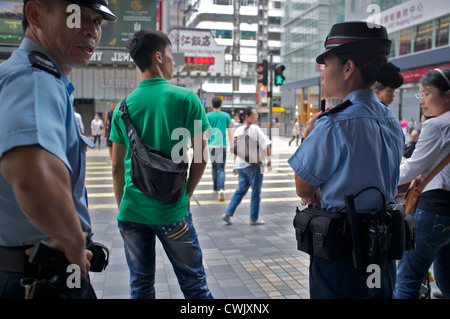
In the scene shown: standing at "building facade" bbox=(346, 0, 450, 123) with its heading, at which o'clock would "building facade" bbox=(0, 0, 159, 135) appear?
"building facade" bbox=(0, 0, 159, 135) is roughly at 12 o'clock from "building facade" bbox=(346, 0, 450, 123).

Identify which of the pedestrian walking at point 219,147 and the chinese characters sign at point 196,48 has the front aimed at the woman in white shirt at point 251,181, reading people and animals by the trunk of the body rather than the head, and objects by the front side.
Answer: the chinese characters sign

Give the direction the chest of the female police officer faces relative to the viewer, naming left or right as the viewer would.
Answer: facing away from the viewer and to the left of the viewer

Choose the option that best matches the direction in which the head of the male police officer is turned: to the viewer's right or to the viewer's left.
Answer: to the viewer's right

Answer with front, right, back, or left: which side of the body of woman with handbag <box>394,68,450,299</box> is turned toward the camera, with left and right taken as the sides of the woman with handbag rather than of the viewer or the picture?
left

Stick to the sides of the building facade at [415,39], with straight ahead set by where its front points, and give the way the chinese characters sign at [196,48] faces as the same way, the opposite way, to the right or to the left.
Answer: to the left

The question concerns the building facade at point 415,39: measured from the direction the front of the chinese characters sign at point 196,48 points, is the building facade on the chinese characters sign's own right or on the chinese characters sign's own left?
on the chinese characters sign's own left

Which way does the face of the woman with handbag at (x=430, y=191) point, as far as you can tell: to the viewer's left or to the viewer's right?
to the viewer's left

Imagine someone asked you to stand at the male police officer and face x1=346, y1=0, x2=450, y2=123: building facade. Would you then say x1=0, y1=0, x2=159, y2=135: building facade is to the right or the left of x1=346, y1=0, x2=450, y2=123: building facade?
left
